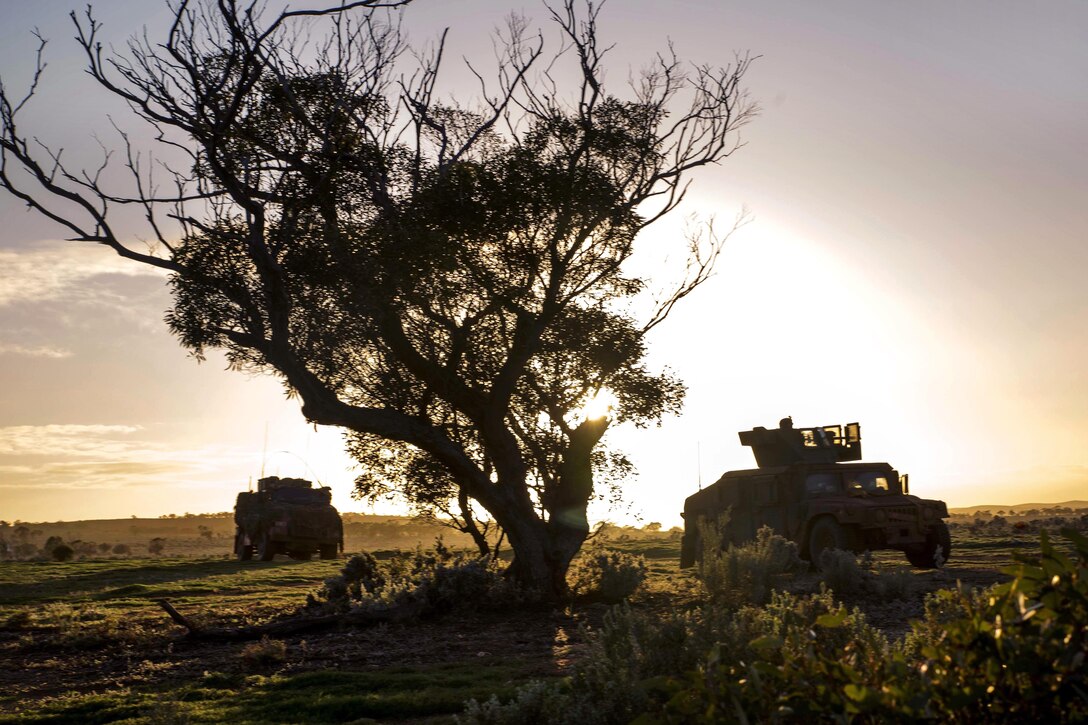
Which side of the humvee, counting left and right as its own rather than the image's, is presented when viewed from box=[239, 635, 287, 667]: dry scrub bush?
right

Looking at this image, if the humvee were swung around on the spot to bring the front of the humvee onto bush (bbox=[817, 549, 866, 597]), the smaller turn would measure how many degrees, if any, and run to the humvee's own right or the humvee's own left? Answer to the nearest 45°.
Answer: approximately 45° to the humvee's own right

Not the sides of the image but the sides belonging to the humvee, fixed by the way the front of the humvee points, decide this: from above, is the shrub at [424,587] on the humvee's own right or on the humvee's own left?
on the humvee's own right
